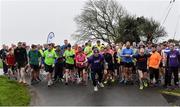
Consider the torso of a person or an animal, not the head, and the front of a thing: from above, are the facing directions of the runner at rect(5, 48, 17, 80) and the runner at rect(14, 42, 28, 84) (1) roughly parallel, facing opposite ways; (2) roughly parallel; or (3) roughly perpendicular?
roughly parallel

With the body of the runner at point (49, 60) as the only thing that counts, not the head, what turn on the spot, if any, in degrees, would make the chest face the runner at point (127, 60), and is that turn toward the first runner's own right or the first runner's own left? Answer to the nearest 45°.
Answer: approximately 90° to the first runner's own left

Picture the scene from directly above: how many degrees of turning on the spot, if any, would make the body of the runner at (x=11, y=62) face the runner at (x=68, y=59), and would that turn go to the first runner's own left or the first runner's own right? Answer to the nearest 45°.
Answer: approximately 45° to the first runner's own left

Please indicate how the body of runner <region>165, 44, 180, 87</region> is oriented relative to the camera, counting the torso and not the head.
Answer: toward the camera

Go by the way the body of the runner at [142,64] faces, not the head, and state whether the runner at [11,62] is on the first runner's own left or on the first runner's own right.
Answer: on the first runner's own right

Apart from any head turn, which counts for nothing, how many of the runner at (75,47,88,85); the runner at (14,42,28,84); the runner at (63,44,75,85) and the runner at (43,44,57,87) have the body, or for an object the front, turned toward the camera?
4

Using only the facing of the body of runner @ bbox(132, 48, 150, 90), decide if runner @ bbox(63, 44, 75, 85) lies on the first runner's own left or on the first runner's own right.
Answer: on the first runner's own right

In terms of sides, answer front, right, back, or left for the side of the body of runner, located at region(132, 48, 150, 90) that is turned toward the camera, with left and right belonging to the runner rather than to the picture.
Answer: front

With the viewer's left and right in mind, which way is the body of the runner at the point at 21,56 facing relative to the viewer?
facing the viewer

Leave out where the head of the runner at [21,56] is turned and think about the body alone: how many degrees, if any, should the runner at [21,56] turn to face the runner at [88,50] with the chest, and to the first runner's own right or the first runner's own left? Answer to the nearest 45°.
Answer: approximately 90° to the first runner's own left
